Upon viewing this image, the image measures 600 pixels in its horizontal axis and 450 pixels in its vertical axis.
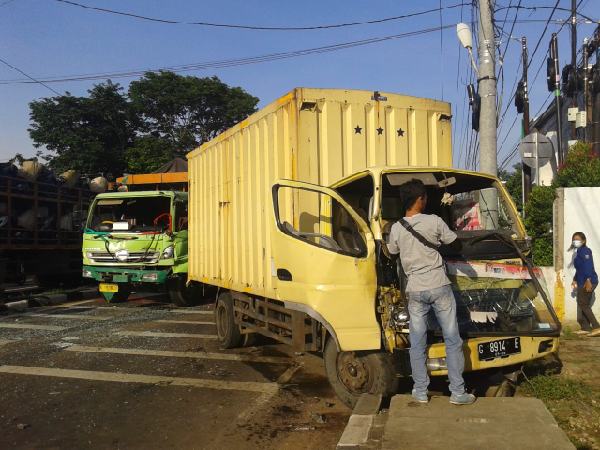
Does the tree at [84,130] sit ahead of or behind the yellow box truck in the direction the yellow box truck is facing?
behind

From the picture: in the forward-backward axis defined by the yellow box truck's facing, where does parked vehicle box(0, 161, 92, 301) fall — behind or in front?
behind

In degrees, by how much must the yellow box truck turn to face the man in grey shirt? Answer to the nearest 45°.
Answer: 0° — it already faces them

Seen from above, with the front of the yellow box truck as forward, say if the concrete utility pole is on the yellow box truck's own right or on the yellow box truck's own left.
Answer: on the yellow box truck's own left

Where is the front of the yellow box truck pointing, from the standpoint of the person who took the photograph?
facing the viewer and to the right of the viewer

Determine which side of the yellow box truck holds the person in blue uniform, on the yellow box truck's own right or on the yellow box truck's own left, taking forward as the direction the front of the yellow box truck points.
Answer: on the yellow box truck's own left
